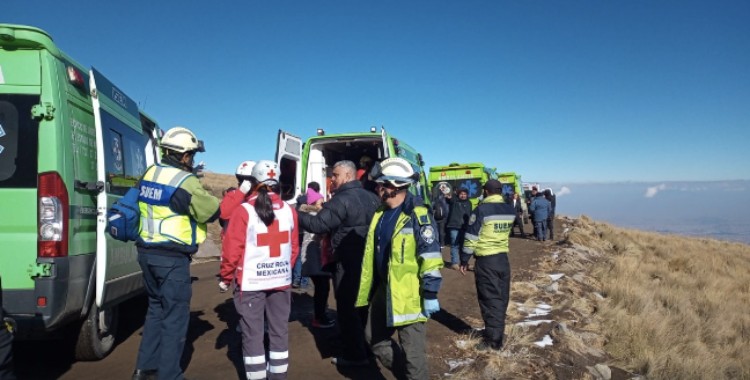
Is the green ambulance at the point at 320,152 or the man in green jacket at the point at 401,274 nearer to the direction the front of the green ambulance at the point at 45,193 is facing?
the green ambulance

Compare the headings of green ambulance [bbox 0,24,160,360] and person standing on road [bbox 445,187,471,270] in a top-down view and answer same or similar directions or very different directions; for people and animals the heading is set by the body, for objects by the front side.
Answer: very different directions

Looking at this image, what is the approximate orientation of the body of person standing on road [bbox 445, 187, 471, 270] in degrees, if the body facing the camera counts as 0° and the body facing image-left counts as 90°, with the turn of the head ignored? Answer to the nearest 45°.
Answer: approximately 0°

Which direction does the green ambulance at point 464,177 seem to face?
away from the camera

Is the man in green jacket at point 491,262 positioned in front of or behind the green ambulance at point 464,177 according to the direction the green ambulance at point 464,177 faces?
behind

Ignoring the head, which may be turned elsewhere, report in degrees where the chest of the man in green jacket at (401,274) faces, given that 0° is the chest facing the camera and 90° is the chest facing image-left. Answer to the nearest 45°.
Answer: approximately 45°

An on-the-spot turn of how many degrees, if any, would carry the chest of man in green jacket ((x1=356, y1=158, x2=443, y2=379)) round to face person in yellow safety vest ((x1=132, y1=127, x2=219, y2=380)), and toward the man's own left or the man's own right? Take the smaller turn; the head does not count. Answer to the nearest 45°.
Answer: approximately 45° to the man's own right

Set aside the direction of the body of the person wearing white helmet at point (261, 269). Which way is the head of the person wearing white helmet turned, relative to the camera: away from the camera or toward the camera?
away from the camera

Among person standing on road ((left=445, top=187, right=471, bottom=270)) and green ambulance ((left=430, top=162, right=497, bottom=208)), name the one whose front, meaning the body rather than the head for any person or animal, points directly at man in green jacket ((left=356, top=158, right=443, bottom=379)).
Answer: the person standing on road

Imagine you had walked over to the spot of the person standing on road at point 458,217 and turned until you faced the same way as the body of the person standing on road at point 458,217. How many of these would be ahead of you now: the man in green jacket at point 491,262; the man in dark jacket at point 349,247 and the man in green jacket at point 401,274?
3
